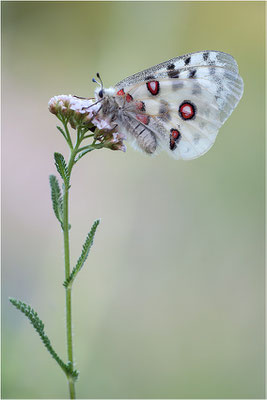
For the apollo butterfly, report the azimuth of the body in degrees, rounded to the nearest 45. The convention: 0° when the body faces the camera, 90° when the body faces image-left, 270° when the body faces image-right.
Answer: approximately 90°
